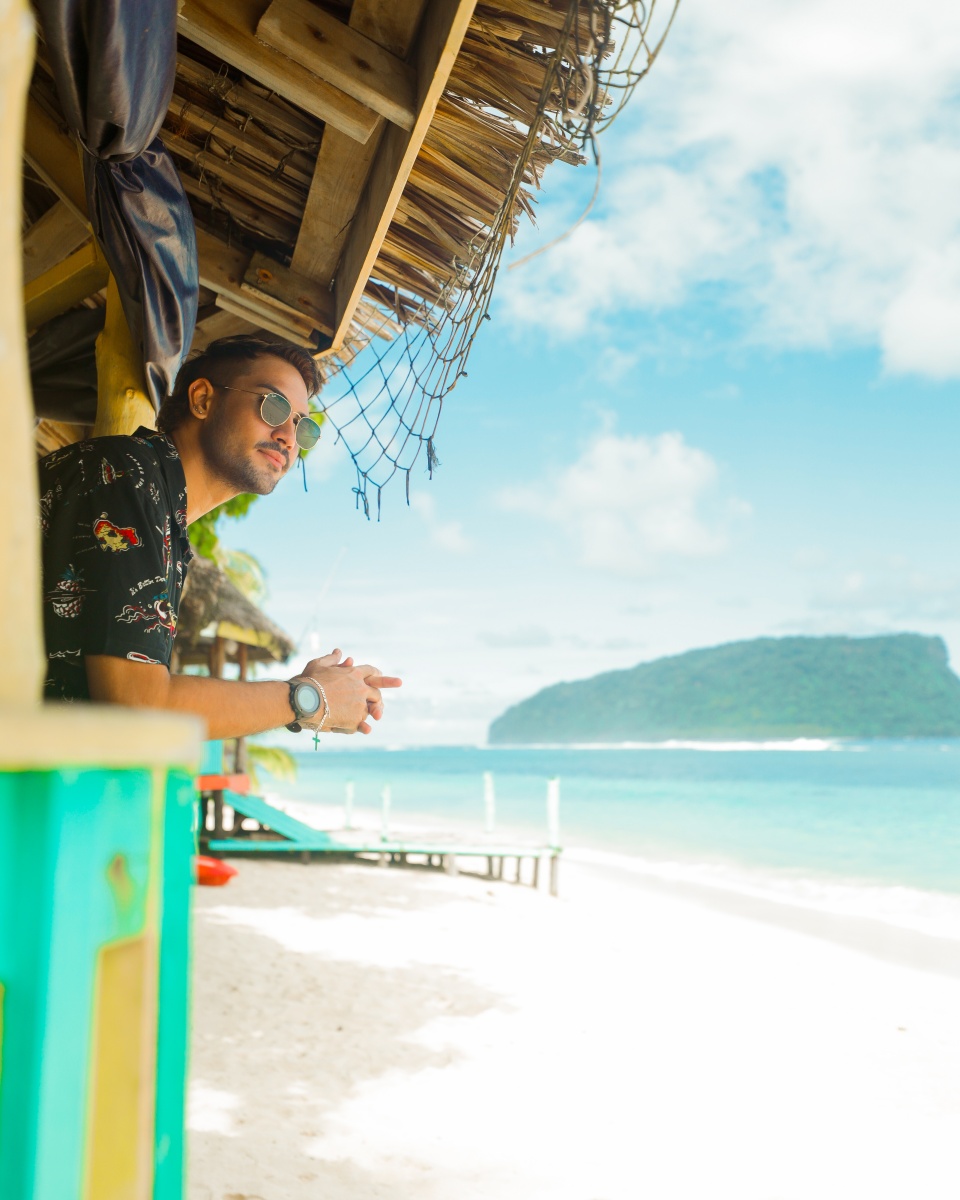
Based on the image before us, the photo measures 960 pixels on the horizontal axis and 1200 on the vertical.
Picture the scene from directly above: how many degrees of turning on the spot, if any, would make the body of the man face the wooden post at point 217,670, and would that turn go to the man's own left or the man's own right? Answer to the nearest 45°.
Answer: approximately 90° to the man's own left

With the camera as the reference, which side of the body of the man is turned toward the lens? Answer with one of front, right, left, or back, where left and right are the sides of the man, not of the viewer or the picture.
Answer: right

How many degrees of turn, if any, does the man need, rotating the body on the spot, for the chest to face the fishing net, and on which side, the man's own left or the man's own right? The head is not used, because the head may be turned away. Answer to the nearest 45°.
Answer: approximately 45° to the man's own left

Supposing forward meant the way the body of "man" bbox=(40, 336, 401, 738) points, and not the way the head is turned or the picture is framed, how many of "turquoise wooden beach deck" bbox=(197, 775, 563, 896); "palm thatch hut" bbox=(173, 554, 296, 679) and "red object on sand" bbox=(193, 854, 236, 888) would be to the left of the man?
3

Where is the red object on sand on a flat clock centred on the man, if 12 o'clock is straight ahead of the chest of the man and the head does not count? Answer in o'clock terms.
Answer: The red object on sand is roughly at 9 o'clock from the man.

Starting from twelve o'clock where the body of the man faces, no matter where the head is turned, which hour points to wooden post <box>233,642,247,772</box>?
The wooden post is roughly at 9 o'clock from the man.

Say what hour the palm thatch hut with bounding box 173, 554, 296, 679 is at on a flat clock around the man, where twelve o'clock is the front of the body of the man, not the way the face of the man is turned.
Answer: The palm thatch hut is roughly at 9 o'clock from the man.
